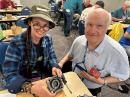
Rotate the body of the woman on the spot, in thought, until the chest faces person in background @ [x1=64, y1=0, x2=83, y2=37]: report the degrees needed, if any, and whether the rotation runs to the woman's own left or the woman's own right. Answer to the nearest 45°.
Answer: approximately 135° to the woman's own left

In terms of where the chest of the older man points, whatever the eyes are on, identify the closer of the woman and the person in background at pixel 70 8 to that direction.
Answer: the woman

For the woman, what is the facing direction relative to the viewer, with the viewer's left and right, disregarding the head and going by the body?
facing the viewer and to the right of the viewer

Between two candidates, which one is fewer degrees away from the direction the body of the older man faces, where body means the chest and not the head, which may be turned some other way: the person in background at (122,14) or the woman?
the woman

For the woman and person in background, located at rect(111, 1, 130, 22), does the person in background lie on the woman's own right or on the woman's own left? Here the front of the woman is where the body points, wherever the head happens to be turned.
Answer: on the woman's own left

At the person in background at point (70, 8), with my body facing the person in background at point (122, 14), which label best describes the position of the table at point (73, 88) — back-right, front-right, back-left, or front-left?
front-right

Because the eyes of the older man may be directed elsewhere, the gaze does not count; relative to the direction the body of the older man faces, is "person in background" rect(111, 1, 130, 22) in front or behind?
behind

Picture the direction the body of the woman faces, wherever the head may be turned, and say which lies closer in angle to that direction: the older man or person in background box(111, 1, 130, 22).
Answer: the older man

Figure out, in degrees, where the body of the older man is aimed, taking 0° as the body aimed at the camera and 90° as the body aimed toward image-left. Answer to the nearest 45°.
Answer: approximately 45°

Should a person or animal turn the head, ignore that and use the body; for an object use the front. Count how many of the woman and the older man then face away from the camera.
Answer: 0

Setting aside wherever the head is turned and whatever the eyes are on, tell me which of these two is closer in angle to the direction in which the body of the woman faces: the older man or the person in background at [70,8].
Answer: the older man

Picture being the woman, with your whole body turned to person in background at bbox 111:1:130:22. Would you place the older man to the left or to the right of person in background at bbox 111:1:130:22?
right
